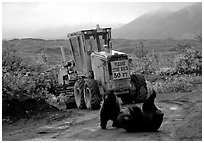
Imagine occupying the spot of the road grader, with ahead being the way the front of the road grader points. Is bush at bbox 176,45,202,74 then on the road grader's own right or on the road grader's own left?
on the road grader's own right

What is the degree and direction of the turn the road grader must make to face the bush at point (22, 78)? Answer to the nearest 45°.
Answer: approximately 45° to its left

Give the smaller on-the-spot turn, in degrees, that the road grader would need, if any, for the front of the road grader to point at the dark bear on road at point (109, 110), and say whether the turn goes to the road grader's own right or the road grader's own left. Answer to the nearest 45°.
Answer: approximately 135° to the road grader's own left

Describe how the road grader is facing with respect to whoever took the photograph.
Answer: facing away from the viewer and to the left of the viewer

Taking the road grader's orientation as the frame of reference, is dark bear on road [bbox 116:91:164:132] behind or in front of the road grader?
behind

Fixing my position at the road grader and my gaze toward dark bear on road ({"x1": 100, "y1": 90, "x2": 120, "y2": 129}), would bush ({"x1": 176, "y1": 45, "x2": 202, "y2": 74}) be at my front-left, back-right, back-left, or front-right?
back-left

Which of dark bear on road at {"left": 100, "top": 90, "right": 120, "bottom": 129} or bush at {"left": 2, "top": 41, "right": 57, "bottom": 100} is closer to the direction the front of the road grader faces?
the bush
